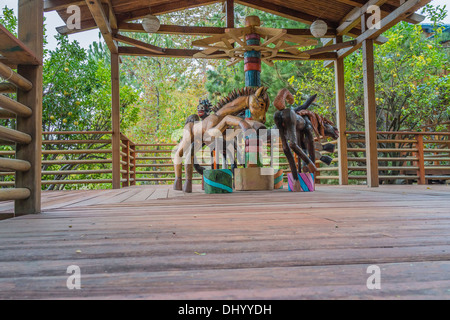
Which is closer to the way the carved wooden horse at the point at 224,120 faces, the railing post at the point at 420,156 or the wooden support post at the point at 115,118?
the railing post

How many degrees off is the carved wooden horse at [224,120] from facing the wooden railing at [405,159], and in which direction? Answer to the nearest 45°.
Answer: approximately 45° to its left

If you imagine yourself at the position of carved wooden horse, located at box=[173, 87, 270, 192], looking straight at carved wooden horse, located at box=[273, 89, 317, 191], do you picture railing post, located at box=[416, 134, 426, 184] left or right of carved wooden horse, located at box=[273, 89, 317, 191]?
left

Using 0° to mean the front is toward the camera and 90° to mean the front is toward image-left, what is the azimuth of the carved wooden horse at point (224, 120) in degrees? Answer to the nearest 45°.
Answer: approximately 270°

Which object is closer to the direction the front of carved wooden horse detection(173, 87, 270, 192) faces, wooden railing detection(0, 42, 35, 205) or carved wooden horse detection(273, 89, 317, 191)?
the carved wooden horse

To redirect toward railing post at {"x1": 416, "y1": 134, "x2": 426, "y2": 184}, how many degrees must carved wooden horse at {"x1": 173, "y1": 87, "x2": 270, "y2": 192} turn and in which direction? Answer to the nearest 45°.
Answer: approximately 45° to its left

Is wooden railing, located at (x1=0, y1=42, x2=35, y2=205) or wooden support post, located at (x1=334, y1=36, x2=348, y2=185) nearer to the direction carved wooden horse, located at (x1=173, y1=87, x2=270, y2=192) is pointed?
the wooden support post

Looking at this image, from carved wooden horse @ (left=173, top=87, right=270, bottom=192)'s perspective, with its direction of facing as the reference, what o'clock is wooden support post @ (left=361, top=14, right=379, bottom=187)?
The wooden support post is roughly at 11 o'clock from the carved wooden horse.

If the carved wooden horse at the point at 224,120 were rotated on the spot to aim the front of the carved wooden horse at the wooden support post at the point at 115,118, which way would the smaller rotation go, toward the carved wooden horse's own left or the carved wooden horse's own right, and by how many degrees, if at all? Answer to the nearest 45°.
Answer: approximately 135° to the carved wooden horse's own left
